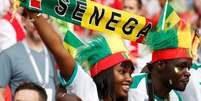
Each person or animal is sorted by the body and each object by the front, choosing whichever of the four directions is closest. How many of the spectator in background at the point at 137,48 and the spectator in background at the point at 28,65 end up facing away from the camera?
0

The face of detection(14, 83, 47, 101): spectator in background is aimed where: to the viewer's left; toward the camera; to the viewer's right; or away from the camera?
toward the camera

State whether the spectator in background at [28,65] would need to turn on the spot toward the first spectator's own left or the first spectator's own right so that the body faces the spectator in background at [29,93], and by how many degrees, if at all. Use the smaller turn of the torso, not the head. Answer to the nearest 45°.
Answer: approximately 45° to the first spectator's own right

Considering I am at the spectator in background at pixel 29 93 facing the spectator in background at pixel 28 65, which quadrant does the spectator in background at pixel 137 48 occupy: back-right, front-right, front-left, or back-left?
front-right

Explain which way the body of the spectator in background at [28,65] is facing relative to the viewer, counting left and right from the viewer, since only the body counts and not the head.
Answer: facing the viewer and to the right of the viewer
